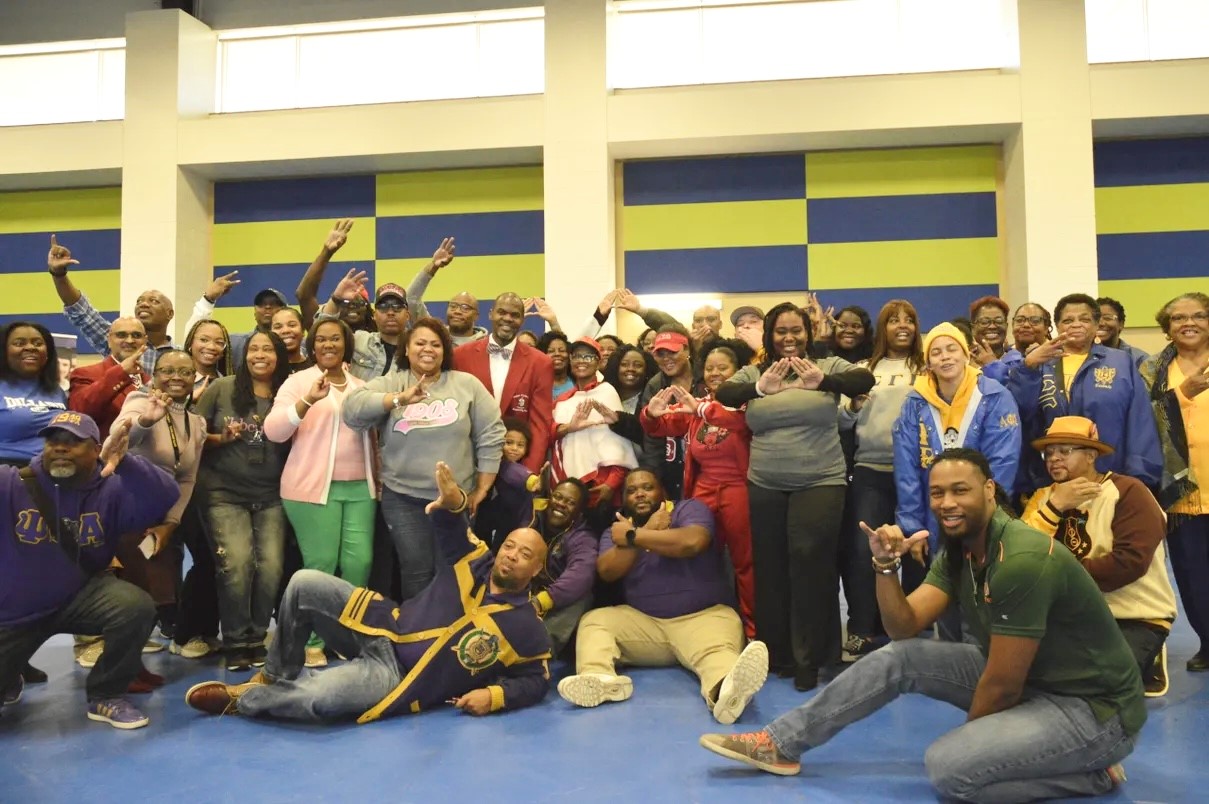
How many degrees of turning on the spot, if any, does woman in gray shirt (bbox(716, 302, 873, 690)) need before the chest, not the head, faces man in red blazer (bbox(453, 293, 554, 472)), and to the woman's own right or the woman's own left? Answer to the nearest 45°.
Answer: approximately 90° to the woman's own right

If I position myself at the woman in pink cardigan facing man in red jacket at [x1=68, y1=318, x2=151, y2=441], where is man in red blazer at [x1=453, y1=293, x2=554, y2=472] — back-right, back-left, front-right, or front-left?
back-right

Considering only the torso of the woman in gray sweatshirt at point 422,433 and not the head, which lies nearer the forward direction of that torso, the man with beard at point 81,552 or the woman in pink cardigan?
the man with beard

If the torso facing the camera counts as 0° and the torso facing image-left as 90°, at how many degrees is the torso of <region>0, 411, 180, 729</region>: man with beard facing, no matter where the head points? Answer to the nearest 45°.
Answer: approximately 0°

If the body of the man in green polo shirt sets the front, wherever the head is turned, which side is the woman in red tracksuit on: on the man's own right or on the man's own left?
on the man's own right

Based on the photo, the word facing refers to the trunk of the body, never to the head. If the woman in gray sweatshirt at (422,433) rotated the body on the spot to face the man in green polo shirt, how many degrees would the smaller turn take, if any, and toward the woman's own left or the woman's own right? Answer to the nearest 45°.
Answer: approximately 45° to the woman's own left

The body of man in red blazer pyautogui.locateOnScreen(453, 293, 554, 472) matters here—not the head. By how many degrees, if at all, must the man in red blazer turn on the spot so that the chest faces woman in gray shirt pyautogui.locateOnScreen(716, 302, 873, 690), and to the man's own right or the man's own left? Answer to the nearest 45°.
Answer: approximately 45° to the man's own left

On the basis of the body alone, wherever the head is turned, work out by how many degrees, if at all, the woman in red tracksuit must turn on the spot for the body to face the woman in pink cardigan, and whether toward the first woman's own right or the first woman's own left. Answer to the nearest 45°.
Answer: approximately 45° to the first woman's own right
